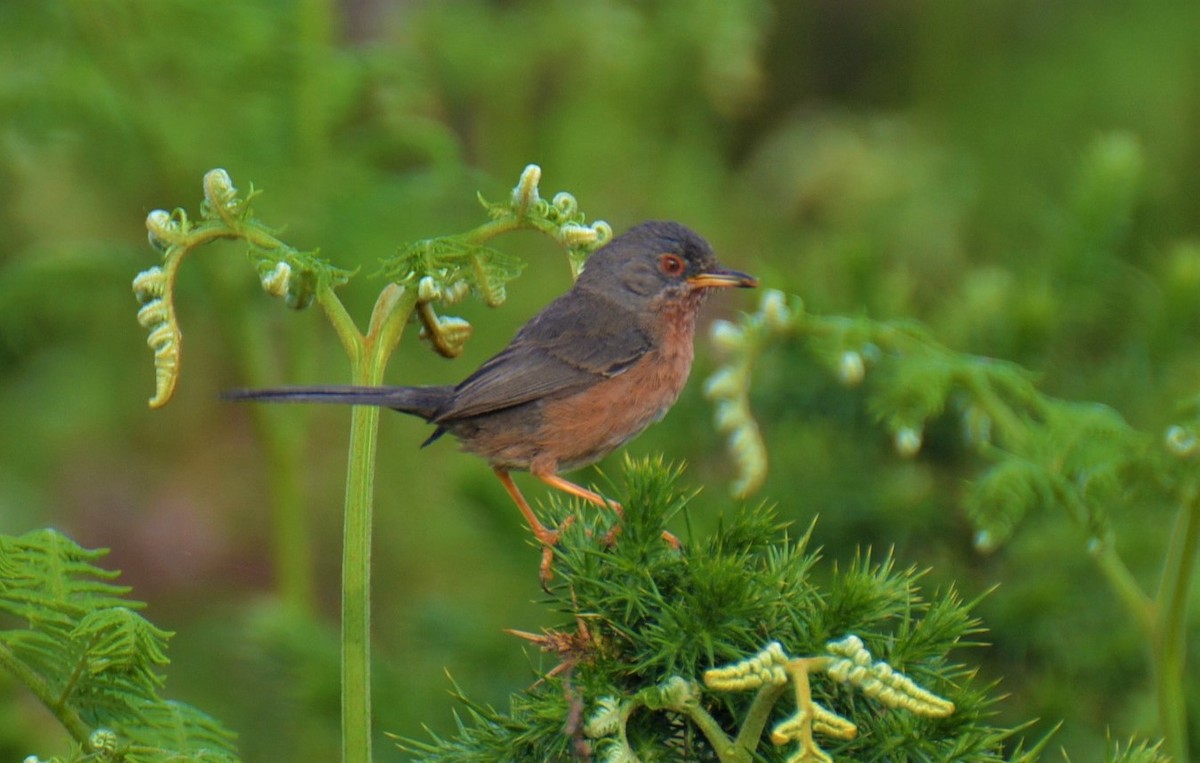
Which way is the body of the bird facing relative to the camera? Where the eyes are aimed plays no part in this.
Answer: to the viewer's right

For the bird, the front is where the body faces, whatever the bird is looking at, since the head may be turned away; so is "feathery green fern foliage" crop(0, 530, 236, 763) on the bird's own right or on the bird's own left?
on the bird's own right
